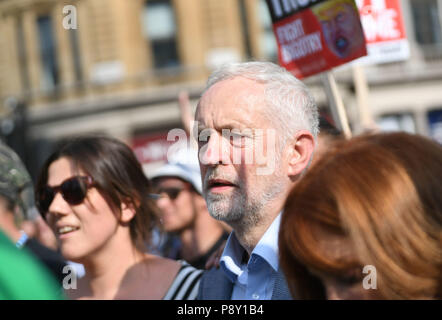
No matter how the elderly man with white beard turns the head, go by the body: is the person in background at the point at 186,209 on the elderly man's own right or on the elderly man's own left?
on the elderly man's own right

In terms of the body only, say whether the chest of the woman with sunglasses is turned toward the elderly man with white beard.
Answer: no

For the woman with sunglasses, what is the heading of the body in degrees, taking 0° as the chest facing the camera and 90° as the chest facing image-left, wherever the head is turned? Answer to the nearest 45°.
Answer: approximately 45°

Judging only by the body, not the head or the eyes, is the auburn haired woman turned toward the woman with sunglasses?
no

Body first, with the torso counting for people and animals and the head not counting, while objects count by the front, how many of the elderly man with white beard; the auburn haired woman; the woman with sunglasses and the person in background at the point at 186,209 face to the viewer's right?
0

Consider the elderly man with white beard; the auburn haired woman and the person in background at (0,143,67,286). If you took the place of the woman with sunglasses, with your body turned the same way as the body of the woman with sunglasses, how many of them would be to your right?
1

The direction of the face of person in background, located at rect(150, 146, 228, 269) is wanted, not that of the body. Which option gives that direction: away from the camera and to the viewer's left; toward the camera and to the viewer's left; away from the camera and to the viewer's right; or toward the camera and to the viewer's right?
toward the camera and to the viewer's left

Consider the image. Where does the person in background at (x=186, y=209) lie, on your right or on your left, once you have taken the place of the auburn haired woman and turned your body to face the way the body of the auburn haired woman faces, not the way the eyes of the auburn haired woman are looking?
on your right

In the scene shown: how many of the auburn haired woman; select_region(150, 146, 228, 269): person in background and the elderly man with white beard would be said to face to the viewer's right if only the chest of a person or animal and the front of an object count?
0

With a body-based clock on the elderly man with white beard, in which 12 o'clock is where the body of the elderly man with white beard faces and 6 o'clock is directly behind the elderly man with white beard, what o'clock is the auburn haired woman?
The auburn haired woman is roughly at 10 o'clock from the elderly man with white beard.

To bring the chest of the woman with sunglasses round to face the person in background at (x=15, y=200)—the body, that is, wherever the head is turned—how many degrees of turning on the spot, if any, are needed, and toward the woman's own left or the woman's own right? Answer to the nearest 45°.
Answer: approximately 90° to the woman's own right

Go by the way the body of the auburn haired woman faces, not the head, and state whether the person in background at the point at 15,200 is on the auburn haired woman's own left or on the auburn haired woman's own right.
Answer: on the auburn haired woman's own right

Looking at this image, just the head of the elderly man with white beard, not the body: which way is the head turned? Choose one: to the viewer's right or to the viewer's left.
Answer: to the viewer's left
